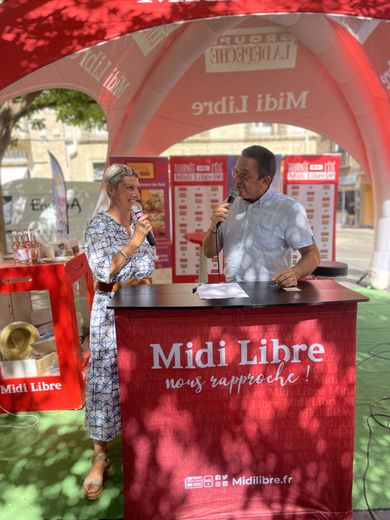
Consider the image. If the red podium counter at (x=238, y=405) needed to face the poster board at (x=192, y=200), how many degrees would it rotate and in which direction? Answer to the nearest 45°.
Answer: approximately 180°

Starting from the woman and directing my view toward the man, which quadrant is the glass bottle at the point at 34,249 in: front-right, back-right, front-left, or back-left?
back-left

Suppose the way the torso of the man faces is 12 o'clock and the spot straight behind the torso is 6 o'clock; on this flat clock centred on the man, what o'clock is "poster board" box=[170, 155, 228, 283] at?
The poster board is roughly at 4 o'clock from the man.

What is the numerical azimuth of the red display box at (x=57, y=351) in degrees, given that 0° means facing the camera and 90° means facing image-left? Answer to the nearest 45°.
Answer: approximately 0°

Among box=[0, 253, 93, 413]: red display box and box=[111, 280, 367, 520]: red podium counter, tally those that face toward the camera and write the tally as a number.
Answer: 2
